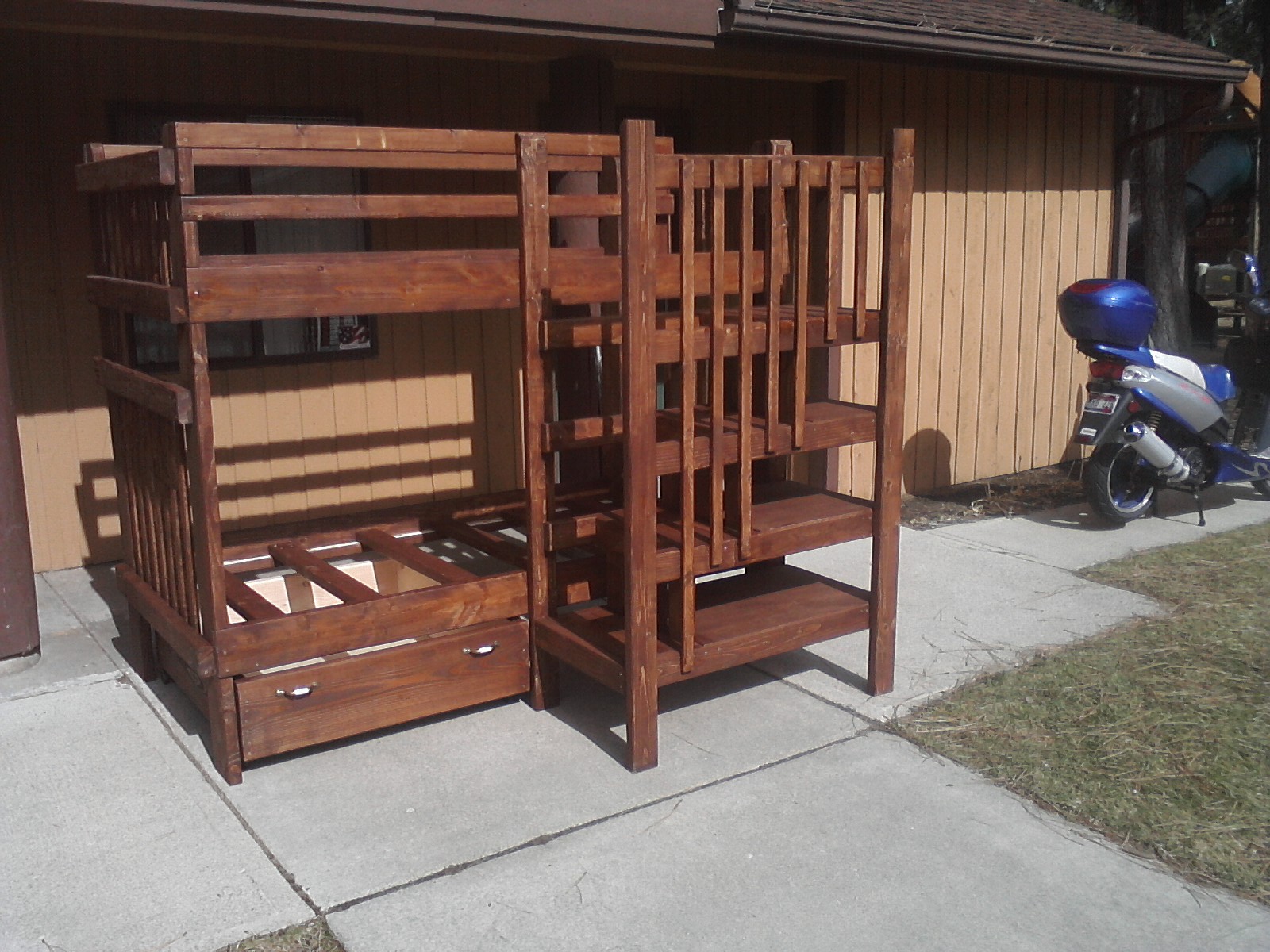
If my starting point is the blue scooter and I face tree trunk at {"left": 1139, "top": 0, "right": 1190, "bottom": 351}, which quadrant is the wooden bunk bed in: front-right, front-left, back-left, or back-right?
back-left

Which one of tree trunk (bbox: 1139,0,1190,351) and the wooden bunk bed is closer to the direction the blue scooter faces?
the tree trunk

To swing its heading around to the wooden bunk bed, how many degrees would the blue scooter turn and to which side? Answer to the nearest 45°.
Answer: approximately 180°

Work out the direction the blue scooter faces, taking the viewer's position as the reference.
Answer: facing away from the viewer and to the right of the viewer

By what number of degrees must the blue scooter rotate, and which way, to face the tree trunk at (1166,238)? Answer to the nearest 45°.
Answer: approximately 45° to its left
